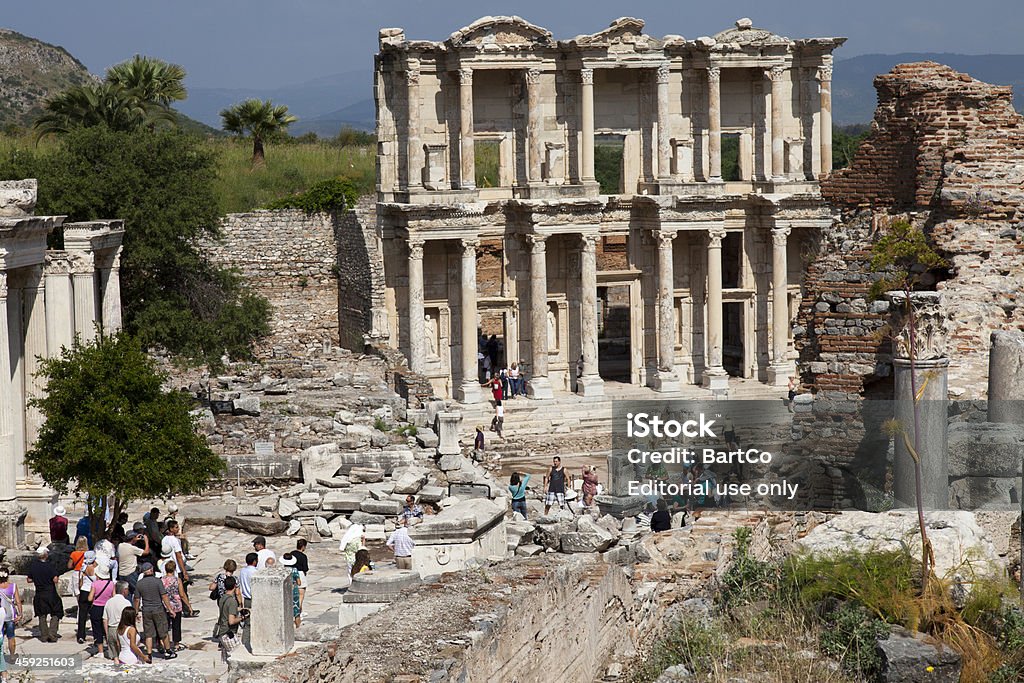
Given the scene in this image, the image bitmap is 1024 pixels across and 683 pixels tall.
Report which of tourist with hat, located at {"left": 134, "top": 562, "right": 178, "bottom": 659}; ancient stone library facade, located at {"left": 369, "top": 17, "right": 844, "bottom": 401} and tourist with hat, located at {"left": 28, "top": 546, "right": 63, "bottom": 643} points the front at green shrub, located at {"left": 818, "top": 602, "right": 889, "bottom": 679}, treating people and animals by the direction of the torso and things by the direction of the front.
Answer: the ancient stone library facade

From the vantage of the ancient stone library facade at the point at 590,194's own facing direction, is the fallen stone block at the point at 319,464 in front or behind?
in front

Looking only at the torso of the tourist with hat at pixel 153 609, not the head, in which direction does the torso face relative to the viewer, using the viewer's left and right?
facing away from the viewer

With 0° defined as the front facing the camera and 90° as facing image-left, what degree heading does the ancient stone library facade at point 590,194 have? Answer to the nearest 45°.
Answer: approximately 0°

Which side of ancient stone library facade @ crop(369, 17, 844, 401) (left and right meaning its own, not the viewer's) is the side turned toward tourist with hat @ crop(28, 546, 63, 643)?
front

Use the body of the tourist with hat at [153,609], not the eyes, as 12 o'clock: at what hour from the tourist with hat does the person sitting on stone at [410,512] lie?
The person sitting on stone is roughly at 1 o'clock from the tourist with hat.

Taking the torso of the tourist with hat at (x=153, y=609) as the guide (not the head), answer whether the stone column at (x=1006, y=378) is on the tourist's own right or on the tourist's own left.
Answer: on the tourist's own right

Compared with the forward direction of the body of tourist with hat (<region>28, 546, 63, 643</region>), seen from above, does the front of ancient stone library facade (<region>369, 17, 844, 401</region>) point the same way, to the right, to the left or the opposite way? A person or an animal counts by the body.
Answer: the opposite way

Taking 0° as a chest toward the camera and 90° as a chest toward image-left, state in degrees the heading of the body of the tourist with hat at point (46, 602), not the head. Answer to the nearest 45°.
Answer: approximately 180°

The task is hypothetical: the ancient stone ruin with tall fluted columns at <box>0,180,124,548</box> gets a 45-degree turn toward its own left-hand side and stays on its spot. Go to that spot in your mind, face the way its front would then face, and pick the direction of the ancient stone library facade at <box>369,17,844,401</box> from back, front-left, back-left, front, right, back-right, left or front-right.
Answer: front-left

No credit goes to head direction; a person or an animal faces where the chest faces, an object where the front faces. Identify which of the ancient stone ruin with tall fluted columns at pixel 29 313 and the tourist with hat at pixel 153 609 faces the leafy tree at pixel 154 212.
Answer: the tourist with hat

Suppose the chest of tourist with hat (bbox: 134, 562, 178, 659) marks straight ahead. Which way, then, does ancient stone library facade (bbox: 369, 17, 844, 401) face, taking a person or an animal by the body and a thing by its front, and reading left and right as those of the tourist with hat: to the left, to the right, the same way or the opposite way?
the opposite way
